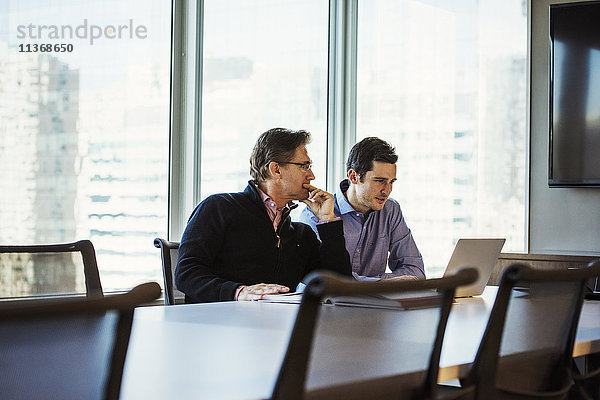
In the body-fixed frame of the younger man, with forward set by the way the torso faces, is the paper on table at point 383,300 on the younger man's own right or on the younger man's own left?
on the younger man's own right

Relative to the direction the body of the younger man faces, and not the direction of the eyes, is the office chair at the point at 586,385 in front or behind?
in front

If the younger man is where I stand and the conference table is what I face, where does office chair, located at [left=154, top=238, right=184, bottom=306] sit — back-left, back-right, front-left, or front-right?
front-right

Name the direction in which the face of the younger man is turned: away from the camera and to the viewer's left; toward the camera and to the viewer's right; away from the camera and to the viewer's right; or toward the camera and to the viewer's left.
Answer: toward the camera and to the viewer's right

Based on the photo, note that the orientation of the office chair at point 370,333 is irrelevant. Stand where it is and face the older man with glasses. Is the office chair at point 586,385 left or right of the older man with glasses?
right

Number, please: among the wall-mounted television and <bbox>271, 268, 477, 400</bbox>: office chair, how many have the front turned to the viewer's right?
0

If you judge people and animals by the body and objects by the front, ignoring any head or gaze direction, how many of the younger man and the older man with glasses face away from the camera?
0

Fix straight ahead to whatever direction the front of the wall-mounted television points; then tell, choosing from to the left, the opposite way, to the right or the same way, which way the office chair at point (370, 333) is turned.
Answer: to the right

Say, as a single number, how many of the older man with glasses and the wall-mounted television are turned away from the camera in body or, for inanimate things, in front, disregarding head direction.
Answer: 0

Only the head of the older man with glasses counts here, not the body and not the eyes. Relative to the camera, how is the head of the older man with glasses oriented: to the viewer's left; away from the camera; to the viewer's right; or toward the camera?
to the viewer's right

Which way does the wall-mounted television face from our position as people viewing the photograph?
facing the viewer and to the left of the viewer

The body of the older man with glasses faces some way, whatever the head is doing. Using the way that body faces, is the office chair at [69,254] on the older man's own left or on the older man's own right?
on the older man's own right

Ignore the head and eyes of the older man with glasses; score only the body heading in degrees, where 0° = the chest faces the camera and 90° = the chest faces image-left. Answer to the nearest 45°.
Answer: approximately 315°

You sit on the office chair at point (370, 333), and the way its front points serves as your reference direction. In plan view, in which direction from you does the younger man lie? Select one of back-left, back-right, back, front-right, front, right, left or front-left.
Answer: front-right

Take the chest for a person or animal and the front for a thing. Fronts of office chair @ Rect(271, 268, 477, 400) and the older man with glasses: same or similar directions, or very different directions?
very different directions
